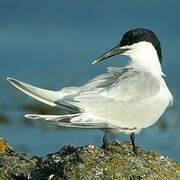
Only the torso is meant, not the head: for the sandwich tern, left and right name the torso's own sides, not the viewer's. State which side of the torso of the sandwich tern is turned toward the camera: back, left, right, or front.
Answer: right
